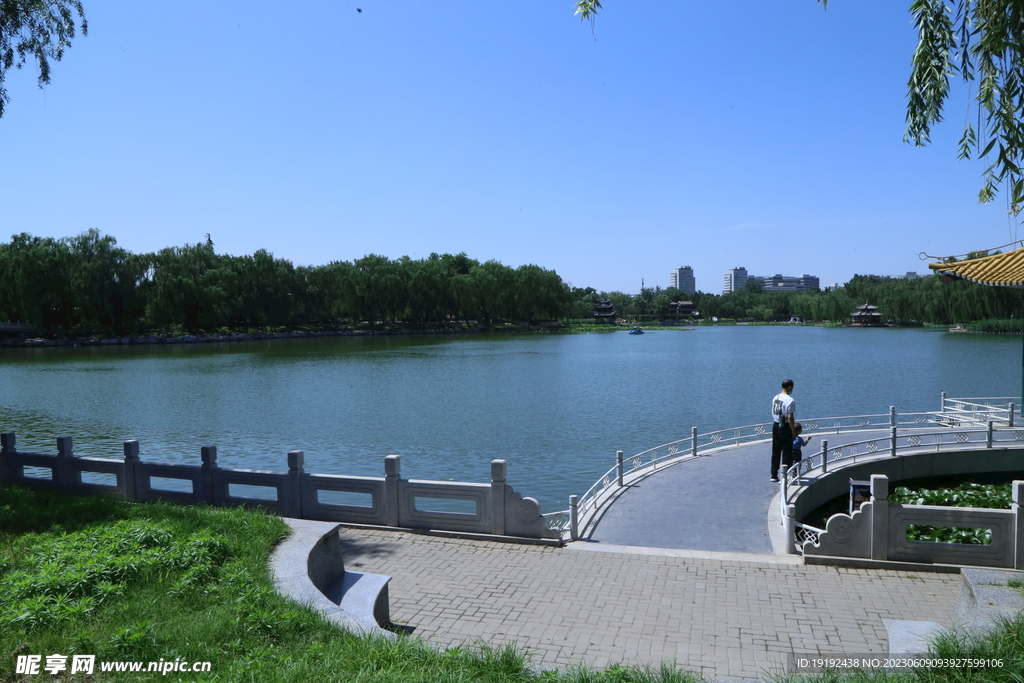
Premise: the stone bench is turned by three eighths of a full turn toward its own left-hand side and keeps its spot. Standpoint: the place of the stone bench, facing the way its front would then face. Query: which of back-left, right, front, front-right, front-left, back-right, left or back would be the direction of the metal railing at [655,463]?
right

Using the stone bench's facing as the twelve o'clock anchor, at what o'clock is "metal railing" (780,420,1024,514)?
The metal railing is roughly at 11 o'clock from the stone bench.

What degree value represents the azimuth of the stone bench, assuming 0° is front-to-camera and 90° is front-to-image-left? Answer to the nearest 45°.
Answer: approximately 270°

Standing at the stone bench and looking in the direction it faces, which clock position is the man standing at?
The man standing is roughly at 11 o'clock from the stone bench.

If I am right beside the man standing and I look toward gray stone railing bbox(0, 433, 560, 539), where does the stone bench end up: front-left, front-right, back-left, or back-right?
front-left
